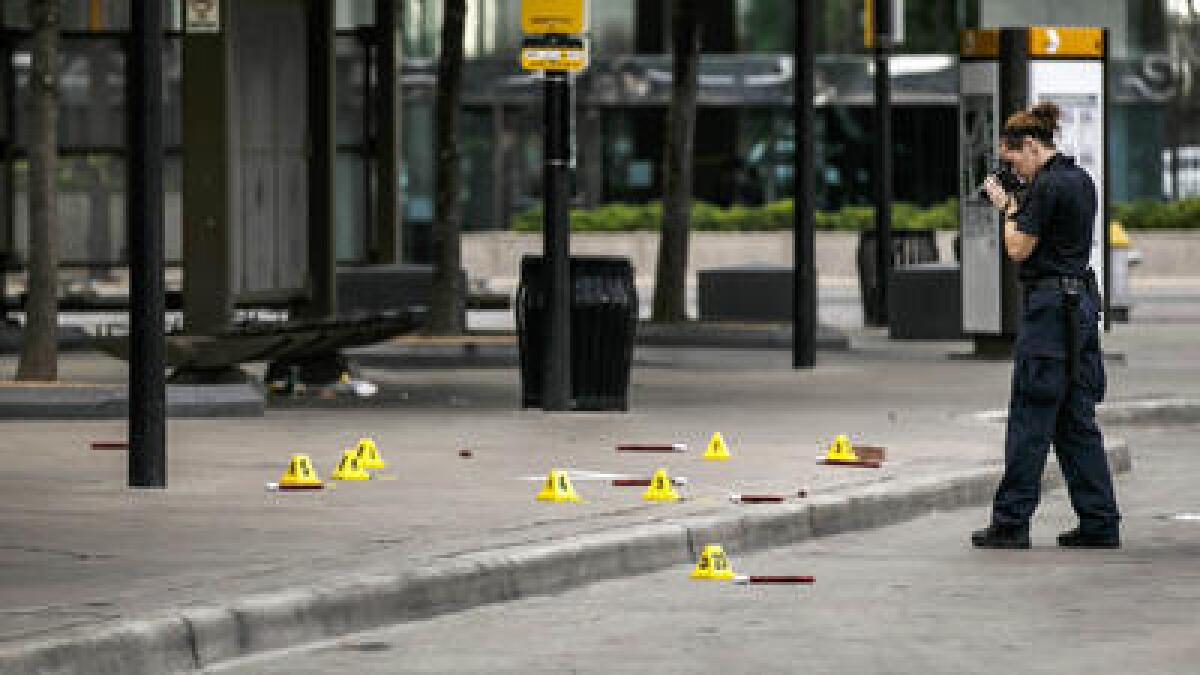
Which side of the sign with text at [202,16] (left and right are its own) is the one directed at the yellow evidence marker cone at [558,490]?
front

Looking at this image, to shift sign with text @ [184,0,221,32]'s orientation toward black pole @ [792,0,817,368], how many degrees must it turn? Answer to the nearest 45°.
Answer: approximately 135° to its left

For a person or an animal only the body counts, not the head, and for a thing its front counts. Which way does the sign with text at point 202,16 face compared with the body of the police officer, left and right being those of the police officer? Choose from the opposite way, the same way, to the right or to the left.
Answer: to the left

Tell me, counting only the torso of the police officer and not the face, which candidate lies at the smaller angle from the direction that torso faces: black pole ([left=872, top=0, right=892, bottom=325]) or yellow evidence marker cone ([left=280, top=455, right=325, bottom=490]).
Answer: the yellow evidence marker cone

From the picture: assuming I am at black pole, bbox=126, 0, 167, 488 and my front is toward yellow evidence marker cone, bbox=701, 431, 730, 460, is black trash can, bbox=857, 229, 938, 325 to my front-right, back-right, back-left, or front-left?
front-left

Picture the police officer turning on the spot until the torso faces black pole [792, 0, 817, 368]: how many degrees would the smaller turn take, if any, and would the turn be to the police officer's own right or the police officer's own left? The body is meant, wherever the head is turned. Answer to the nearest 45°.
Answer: approximately 90° to the police officer's own right

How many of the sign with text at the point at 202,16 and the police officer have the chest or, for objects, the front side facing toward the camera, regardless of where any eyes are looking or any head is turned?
1

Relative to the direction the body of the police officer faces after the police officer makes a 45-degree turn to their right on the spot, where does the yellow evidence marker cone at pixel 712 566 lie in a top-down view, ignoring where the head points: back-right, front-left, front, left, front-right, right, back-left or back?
left

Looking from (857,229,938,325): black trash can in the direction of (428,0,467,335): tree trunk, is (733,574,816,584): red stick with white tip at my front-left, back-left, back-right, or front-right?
front-left

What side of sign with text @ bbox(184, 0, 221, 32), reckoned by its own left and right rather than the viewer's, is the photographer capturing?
front

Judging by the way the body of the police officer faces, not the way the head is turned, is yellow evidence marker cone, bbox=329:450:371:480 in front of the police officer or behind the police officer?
in front

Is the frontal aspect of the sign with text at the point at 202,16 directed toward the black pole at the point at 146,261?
yes

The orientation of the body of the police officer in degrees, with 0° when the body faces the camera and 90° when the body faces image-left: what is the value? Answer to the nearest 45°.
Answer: approximately 90°
